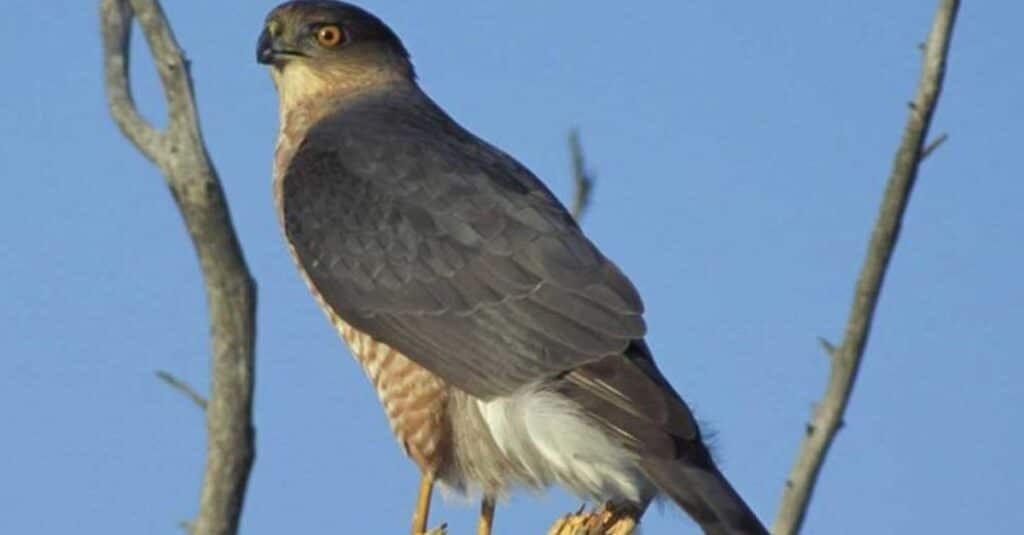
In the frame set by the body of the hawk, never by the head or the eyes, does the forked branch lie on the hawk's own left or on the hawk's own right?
on the hawk's own left

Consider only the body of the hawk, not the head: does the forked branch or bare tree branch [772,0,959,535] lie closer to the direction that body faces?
the forked branch

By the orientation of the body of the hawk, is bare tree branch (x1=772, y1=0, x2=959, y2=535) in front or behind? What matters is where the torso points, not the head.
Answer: behind

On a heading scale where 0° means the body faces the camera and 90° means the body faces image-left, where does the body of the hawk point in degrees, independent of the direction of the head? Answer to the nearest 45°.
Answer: approximately 90°
